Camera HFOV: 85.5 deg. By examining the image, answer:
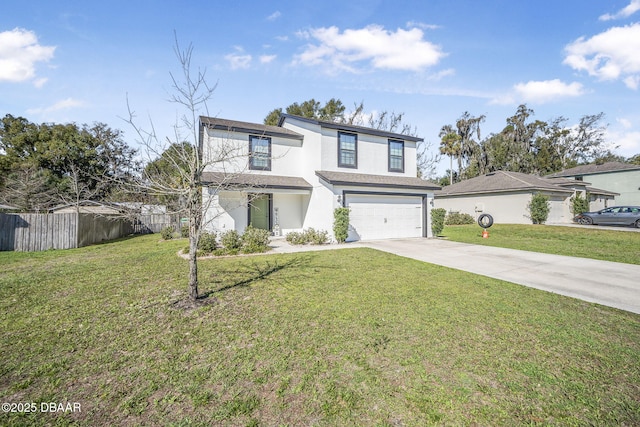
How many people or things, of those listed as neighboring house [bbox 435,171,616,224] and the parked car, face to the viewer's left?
1

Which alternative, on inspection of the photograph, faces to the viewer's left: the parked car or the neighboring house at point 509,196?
the parked car

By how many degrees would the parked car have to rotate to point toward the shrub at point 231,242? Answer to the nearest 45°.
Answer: approximately 45° to its left

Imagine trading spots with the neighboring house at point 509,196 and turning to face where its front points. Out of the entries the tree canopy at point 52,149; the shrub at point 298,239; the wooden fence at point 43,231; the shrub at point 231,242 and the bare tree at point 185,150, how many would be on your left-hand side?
0

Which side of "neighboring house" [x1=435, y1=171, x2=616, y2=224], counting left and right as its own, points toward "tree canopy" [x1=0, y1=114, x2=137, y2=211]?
right

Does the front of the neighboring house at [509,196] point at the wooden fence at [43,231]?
no

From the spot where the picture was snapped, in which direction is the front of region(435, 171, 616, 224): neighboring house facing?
facing the viewer and to the right of the viewer

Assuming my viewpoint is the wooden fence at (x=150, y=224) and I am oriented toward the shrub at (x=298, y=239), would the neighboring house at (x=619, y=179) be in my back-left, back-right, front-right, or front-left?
front-left

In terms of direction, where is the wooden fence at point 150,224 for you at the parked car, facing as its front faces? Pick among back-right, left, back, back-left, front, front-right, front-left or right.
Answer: front-left

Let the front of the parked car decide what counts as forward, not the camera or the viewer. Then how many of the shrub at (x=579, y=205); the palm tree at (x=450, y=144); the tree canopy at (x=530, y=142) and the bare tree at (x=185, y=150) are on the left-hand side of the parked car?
1

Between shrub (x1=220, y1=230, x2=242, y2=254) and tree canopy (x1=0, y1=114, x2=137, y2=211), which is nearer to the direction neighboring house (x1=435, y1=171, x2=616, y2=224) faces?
the shrub

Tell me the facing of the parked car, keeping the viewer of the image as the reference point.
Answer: facing to the left of the viewer

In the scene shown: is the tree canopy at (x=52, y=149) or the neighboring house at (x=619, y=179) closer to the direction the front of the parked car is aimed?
the tree canopy

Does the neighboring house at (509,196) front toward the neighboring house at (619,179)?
no

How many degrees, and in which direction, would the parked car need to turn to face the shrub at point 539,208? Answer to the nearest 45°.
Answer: approximately 45° to its left

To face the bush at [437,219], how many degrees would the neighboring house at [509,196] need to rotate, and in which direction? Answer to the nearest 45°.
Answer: approximately 45° to its right

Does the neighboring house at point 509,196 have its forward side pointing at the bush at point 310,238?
no

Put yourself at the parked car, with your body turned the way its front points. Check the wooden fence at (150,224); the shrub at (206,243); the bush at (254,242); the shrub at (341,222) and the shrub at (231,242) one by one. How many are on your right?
0

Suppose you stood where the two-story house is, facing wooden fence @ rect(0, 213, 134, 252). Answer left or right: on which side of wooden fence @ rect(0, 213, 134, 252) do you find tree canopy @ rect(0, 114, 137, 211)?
right
